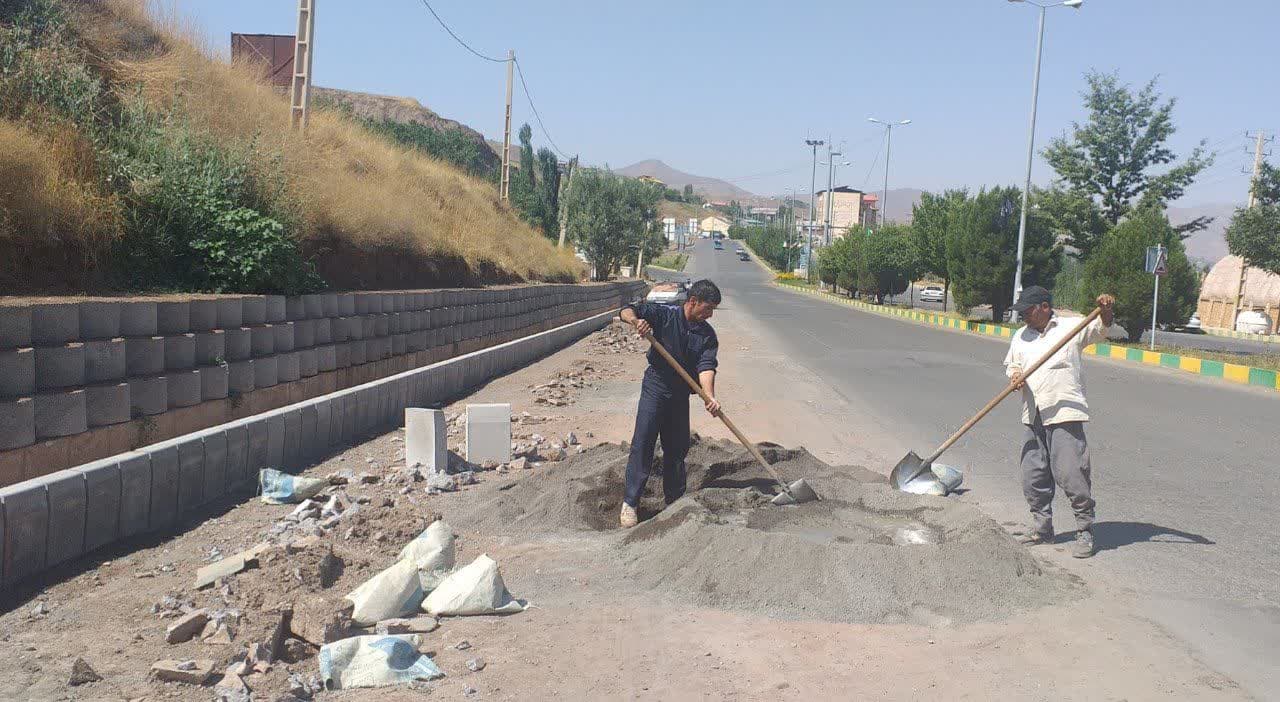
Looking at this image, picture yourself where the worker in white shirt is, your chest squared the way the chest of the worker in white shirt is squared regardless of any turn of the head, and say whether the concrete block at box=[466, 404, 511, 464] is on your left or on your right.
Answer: on your right

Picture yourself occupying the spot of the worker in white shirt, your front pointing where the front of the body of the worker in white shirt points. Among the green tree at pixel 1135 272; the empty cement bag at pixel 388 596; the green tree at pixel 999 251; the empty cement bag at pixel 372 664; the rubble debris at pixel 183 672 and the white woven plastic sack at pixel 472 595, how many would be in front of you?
4

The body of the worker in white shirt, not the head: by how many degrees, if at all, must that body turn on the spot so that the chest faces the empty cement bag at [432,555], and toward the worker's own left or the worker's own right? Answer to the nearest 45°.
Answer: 0° — they already face it

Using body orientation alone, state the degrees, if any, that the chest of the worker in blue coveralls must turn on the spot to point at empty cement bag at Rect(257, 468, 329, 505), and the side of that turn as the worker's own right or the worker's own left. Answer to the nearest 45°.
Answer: approximately 135° to the worker's own right

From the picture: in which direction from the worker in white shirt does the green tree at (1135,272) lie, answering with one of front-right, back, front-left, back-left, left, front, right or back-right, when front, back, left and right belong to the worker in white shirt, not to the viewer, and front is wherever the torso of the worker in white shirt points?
back-right

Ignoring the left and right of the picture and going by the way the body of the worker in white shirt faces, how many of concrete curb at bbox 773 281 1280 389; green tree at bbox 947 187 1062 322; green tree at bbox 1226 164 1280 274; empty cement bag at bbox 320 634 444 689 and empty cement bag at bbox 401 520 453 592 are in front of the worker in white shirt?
2

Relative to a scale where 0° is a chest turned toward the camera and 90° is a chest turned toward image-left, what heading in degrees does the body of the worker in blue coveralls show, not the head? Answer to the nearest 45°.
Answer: approximately 315°

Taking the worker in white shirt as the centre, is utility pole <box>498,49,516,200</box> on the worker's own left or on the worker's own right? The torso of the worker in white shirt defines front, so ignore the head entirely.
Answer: on the worker's own right

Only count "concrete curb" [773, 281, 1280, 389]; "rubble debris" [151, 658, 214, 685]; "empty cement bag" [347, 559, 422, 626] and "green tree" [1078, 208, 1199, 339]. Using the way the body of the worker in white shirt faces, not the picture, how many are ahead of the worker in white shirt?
2

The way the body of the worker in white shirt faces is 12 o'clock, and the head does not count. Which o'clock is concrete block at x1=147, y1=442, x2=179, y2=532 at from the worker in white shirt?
The concrete block is roughly at 1 o'clock from the worker in white shirt.

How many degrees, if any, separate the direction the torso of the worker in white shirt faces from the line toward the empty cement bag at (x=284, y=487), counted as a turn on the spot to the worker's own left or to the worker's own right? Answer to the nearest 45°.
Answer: approximately 45° to the worker's own right

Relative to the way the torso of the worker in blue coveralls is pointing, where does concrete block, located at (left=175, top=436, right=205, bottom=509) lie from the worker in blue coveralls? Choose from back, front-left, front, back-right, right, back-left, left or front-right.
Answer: back-right

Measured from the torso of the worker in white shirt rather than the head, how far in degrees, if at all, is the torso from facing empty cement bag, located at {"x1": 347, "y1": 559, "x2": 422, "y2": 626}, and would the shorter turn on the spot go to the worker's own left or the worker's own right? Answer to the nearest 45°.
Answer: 0° — they already face it
